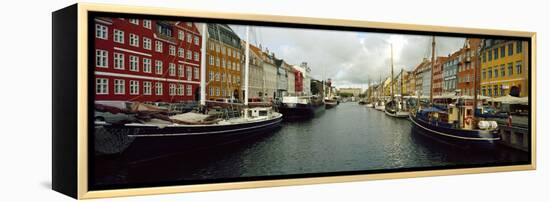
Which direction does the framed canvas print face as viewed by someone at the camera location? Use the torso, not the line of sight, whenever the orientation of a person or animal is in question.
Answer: facing the viewer and to the right of the viewer
